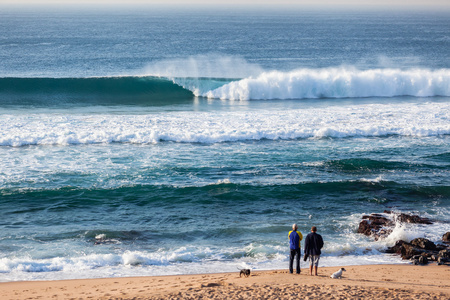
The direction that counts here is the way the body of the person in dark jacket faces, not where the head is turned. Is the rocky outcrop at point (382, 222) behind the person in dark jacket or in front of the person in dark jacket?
in front

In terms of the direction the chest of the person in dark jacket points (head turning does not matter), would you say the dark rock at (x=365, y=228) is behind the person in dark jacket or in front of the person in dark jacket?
in front

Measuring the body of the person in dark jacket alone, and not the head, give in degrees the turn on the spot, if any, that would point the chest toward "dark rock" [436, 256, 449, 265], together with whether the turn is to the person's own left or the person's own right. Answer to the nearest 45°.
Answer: approximately 45° to the person's own right

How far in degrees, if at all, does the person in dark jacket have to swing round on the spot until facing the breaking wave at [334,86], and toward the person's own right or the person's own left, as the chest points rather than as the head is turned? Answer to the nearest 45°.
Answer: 0° — they already face it

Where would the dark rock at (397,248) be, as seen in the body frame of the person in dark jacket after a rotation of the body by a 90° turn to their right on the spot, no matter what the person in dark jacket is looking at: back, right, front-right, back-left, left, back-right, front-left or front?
front-left

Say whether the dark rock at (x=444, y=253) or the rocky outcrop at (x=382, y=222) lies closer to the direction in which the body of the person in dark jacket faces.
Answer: the rocky outcrop

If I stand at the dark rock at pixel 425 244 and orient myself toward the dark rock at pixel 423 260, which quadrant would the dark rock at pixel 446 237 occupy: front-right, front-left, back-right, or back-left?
back-left

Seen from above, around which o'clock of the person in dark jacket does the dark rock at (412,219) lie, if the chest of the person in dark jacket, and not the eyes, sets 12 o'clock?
The dark rock is roughly at 1 o'clock from the person in dark jacket.

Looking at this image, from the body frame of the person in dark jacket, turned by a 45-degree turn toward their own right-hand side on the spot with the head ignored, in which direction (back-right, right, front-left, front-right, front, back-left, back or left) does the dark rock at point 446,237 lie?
front

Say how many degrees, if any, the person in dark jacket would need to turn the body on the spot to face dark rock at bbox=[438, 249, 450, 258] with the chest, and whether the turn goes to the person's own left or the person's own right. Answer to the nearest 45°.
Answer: approximately 45° to the person's own right

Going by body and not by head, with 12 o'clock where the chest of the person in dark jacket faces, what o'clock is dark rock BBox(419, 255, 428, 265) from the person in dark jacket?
The dark rock is roughly at 2 o'clock from the person in dark jacket.

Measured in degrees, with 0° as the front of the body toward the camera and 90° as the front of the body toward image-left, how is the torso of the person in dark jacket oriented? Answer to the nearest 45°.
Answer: approximately 180°

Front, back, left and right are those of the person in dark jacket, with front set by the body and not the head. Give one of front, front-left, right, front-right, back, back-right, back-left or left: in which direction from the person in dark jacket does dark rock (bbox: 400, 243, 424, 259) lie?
front-right

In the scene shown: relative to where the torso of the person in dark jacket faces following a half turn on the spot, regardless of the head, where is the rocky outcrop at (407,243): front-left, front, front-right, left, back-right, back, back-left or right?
back-left
